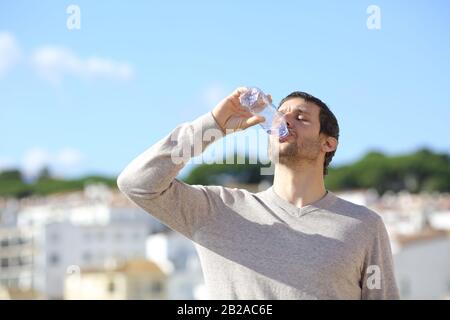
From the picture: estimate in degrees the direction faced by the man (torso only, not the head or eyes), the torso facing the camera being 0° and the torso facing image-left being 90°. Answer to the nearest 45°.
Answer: approximately 0°

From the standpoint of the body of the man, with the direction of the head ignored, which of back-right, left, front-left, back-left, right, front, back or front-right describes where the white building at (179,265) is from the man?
back

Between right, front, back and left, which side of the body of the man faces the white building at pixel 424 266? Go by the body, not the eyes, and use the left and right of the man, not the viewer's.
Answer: back
